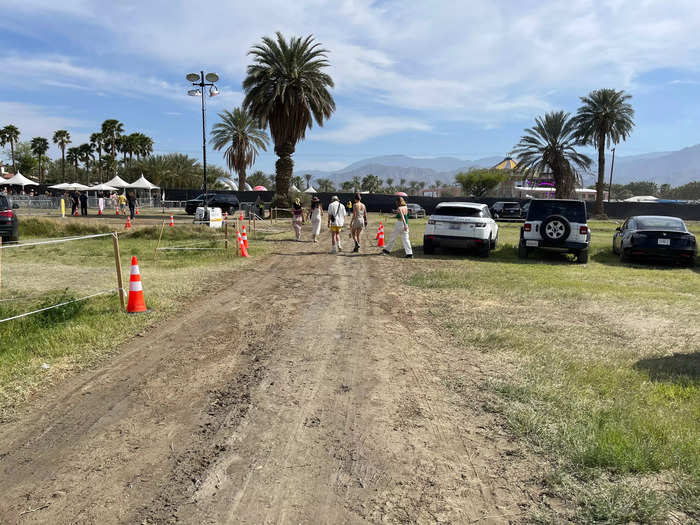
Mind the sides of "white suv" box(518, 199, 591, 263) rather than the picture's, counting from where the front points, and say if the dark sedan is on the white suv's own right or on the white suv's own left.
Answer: on the white suv's own right

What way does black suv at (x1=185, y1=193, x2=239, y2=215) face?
to the viewer's left

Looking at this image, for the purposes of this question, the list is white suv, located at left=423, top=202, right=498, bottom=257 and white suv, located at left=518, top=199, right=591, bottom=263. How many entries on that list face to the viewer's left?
0

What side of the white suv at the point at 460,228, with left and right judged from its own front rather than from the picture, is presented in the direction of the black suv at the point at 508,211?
front

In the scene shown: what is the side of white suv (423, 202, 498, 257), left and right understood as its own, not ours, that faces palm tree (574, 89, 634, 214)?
front

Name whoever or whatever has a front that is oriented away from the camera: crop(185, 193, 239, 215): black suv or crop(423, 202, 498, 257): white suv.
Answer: the white suv

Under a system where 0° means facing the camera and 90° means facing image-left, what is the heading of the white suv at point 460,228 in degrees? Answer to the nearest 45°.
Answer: approximately 180°

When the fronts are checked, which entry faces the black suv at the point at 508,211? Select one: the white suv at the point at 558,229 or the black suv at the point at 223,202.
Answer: the white suv

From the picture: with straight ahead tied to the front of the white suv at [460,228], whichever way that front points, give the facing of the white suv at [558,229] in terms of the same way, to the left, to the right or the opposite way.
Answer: the same way

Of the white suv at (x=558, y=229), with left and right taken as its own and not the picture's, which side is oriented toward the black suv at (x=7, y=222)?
left

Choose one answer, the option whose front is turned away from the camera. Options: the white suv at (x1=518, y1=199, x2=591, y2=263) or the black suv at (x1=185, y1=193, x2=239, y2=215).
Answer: the white suv

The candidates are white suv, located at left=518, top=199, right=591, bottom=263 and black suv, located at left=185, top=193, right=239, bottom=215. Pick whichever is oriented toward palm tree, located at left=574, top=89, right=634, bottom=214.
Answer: the white suv

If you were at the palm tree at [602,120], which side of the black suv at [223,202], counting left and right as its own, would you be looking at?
back

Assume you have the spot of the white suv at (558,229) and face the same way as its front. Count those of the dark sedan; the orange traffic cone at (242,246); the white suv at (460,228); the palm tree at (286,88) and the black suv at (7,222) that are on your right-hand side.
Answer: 1

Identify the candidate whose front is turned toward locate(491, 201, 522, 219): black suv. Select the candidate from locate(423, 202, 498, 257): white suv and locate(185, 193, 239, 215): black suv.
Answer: the white suv

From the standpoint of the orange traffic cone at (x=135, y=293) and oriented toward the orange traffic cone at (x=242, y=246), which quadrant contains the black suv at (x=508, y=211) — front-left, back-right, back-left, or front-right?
front-right

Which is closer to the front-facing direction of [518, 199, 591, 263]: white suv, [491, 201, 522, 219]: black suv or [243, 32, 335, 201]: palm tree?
the black suv

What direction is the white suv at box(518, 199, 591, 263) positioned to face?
away from the camera
